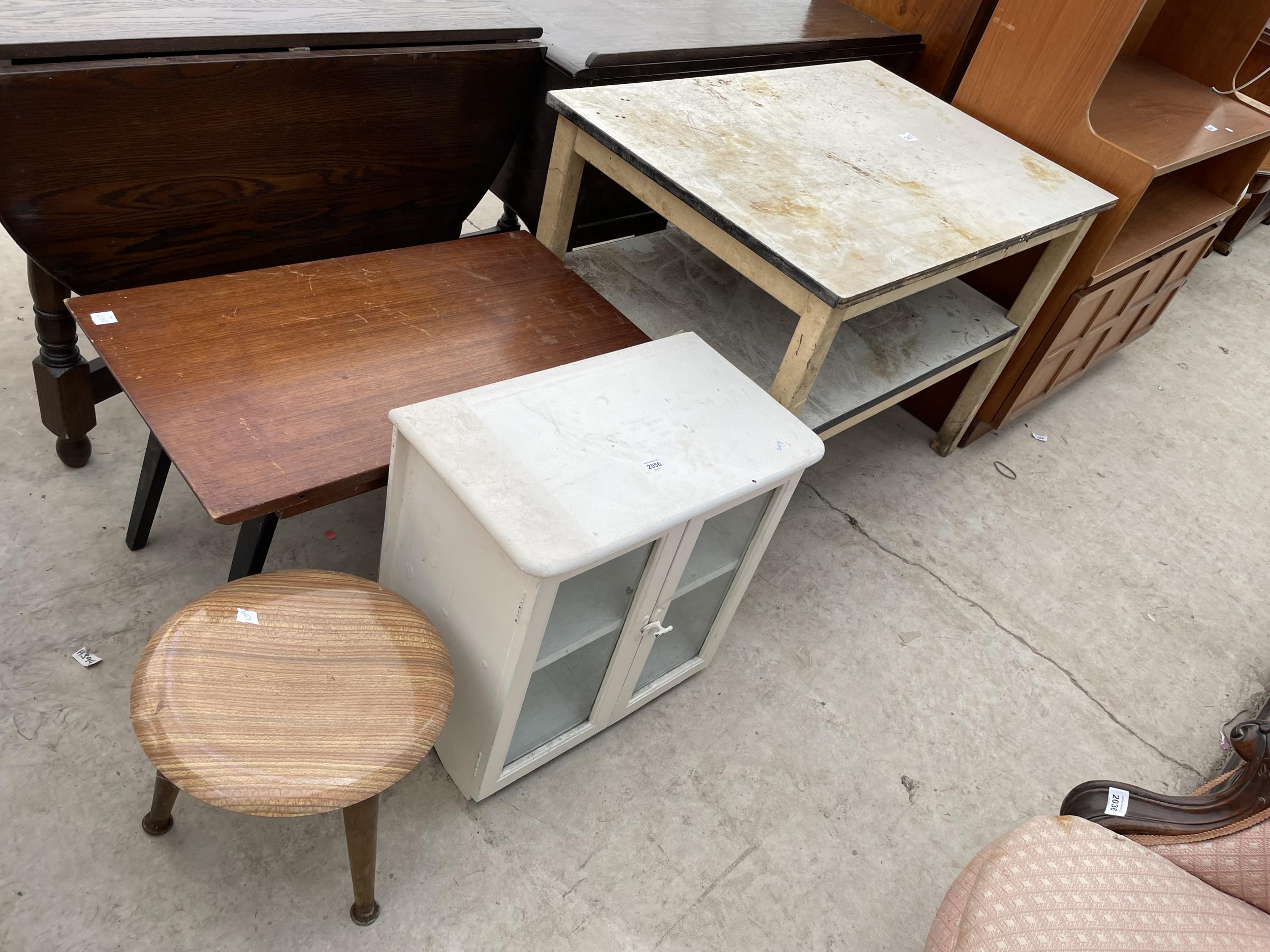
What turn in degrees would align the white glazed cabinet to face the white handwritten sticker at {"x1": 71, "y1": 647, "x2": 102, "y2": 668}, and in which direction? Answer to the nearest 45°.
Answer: approximately 135° to its right

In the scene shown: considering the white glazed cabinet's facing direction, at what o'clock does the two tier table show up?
The two tier table is roughly at 8 o'clock from the white glazed cabinet.

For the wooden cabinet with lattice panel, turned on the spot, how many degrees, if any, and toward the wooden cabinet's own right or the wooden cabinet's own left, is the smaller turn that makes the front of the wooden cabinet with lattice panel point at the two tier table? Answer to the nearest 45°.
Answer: approximately 45° to the wooden cabinet's own right

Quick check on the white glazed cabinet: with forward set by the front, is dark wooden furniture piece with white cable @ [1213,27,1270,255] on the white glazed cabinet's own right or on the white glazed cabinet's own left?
on the white glazed cabinet's own left

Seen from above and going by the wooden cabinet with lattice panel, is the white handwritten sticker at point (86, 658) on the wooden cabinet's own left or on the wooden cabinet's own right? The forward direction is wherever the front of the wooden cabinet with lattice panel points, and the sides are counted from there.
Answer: on the wooden cabinet's own right

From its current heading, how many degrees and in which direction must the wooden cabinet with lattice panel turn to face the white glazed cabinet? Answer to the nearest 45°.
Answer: approximately 45° to its right
